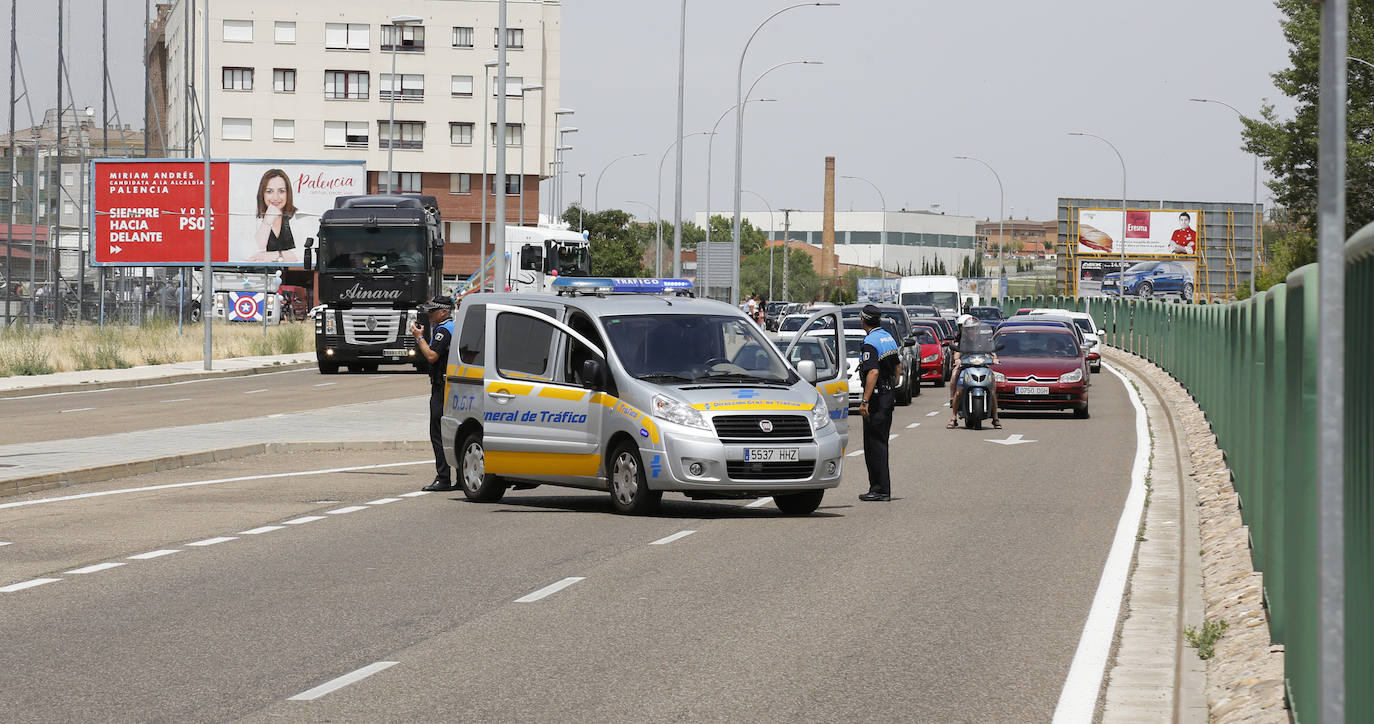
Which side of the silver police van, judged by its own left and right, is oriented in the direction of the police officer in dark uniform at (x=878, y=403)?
left

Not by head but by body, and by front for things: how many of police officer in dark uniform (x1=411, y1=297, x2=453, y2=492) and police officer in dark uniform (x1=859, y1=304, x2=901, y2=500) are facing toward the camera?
0

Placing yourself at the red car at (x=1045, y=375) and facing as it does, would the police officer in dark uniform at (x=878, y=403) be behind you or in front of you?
in front

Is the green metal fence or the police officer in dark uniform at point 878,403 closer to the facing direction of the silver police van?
the green metal fence

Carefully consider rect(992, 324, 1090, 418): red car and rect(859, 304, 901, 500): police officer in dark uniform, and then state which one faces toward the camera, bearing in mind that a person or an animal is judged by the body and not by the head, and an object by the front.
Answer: the red car

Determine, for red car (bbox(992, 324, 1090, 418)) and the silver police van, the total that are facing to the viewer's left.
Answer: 0

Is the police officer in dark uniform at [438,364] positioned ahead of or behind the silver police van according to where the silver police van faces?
behind

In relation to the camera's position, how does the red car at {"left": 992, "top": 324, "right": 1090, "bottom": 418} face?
facing the viewer

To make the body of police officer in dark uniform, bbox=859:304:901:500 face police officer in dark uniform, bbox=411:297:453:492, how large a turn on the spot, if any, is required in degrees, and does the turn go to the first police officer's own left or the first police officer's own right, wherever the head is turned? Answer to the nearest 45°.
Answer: approximately 45° to the first police officer's own left

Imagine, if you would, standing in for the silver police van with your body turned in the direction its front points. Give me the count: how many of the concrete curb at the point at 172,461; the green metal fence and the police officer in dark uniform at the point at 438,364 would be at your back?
2

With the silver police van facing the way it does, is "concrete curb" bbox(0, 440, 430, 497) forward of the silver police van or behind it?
behind
